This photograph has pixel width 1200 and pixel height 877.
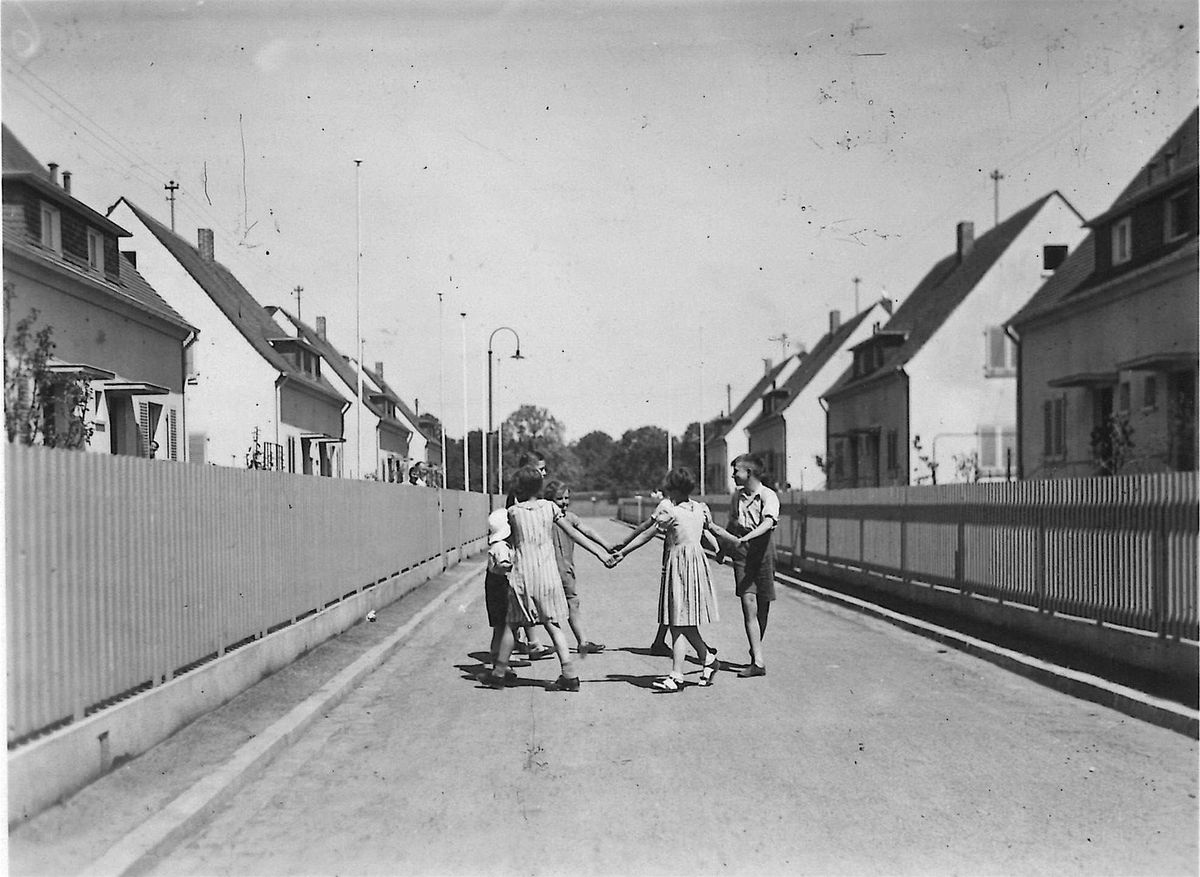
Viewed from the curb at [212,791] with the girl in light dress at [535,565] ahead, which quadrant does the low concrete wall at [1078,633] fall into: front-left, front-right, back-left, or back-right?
front-right

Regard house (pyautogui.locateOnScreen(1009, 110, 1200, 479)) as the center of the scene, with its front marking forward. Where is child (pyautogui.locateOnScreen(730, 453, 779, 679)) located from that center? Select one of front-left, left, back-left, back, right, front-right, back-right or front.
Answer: front-left

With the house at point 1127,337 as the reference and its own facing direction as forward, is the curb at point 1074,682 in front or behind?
in front

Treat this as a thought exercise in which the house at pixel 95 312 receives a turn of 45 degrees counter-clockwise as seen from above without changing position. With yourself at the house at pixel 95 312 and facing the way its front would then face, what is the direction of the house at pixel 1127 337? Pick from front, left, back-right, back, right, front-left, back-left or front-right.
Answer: front

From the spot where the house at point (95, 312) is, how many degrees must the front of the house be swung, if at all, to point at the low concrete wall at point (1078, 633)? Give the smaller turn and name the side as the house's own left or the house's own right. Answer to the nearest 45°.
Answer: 0° — it already faces it

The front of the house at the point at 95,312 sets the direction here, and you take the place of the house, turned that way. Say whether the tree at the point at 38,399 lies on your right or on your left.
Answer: on your right

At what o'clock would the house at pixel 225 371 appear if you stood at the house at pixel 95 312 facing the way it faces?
the house at pixel 225 371 is roughly at 8 o'clock from the house at pixel 95 312.

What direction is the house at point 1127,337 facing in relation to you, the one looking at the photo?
facing the viewer and to the left of the viewer

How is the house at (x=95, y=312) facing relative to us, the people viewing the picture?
facing the viewer and to the right of the viewer

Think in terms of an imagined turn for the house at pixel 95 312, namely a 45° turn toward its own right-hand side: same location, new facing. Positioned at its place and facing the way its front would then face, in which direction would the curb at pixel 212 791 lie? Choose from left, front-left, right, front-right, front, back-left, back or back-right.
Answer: front

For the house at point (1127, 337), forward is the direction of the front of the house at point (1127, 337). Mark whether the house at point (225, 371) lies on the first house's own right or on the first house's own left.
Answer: on the first house's own right

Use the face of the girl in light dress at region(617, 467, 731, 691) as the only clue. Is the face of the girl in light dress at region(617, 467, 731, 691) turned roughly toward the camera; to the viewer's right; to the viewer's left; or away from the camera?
away from the camera
